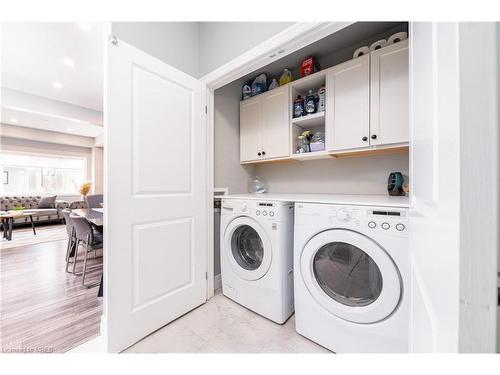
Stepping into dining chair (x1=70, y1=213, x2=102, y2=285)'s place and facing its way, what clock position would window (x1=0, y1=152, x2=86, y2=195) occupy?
The window is roughly at 10 o'clock from the dining chair.

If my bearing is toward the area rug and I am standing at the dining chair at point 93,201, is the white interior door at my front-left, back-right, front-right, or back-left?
back-left

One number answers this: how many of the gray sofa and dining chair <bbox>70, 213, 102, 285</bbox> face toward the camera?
1

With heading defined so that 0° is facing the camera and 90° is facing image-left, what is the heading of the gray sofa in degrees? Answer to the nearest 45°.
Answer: approximately 0°

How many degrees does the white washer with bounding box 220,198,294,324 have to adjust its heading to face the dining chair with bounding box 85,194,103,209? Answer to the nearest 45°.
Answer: approximately 90° to its right

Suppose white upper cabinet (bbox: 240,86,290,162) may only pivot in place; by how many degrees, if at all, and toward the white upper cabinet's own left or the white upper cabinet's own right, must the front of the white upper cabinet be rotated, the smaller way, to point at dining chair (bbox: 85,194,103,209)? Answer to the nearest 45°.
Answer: approximately 45° to the white upper cabinet's own right

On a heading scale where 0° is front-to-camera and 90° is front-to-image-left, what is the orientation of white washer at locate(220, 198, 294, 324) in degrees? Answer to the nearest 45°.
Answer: approximately 45°

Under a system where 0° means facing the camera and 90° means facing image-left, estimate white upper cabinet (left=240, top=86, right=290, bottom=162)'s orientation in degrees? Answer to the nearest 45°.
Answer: approximately 45°

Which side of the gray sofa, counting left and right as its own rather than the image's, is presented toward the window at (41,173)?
back

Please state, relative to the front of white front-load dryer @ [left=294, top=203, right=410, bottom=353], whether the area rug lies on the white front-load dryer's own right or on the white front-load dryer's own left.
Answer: on the white front-load dryer's own right

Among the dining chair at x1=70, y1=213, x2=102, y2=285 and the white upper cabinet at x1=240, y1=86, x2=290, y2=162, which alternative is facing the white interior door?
the white upper cabinet
